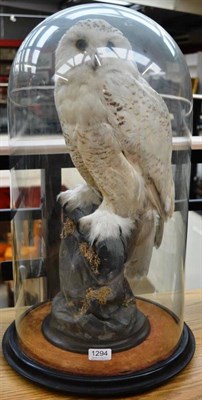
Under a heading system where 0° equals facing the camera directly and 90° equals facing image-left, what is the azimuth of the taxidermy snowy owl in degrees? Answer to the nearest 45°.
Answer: approximately 45°

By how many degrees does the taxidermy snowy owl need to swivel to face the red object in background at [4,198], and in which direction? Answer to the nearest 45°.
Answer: approximately 135° to its right
